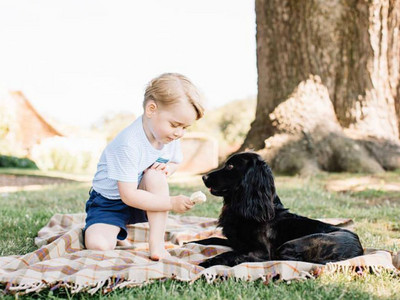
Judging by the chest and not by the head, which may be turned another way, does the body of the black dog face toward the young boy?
yes

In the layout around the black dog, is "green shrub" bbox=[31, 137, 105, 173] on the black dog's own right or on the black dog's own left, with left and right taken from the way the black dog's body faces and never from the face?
on the black dog's own right

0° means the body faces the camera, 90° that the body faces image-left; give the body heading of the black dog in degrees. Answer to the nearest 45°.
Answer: approximately 90°

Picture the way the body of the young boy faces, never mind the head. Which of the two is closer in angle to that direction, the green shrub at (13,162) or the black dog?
the black dog

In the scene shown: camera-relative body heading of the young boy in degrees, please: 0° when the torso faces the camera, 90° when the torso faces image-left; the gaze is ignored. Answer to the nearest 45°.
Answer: approximately 315°

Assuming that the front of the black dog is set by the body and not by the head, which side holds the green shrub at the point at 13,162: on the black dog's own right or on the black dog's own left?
on the black dog's own right

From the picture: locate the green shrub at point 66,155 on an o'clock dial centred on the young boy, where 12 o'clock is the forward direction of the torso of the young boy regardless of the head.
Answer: The green shrub is roughly at 7 o'clock from the young boy.

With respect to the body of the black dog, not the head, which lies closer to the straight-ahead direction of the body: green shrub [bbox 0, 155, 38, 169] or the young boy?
the young boy

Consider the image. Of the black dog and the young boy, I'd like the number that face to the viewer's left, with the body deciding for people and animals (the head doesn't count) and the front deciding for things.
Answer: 1

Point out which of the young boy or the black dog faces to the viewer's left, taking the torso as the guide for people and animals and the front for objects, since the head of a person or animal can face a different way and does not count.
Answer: the black dog

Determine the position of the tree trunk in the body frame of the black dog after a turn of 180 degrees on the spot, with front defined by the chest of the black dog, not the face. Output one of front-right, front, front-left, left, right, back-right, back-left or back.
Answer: left

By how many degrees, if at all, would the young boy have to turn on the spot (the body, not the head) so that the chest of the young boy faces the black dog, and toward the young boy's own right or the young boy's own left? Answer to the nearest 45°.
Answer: approximately 45° to the young boy's own left
